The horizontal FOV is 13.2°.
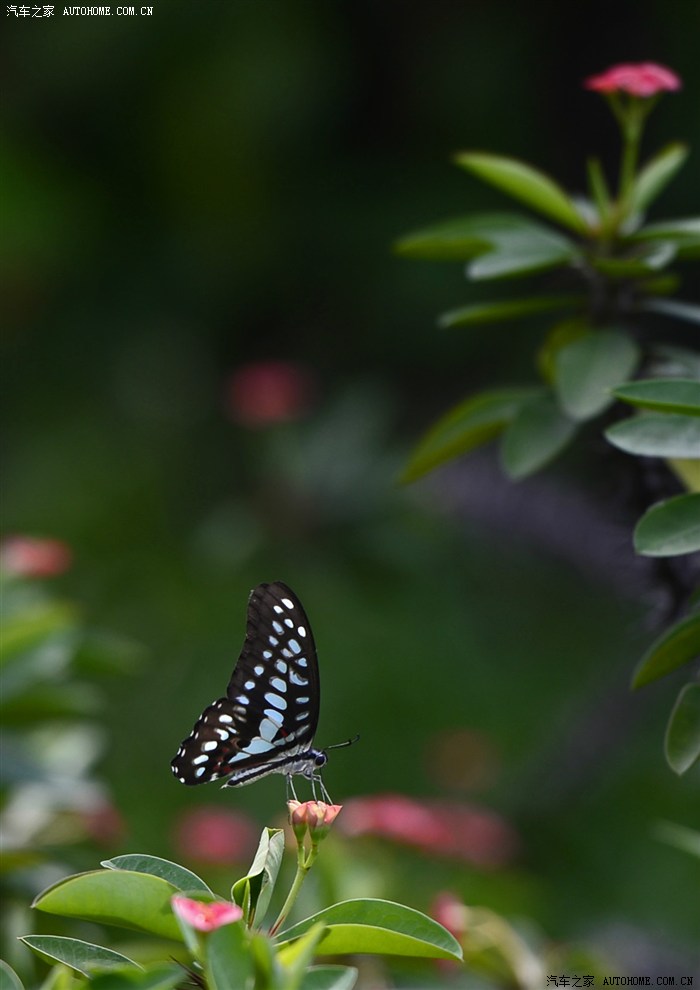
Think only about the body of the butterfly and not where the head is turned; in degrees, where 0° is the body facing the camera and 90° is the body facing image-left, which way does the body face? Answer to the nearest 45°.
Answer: approximately 270°

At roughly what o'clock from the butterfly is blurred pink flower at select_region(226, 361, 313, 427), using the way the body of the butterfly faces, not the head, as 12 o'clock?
The blurred pink flower is roughly at 9 o'clock from the butterfly.
